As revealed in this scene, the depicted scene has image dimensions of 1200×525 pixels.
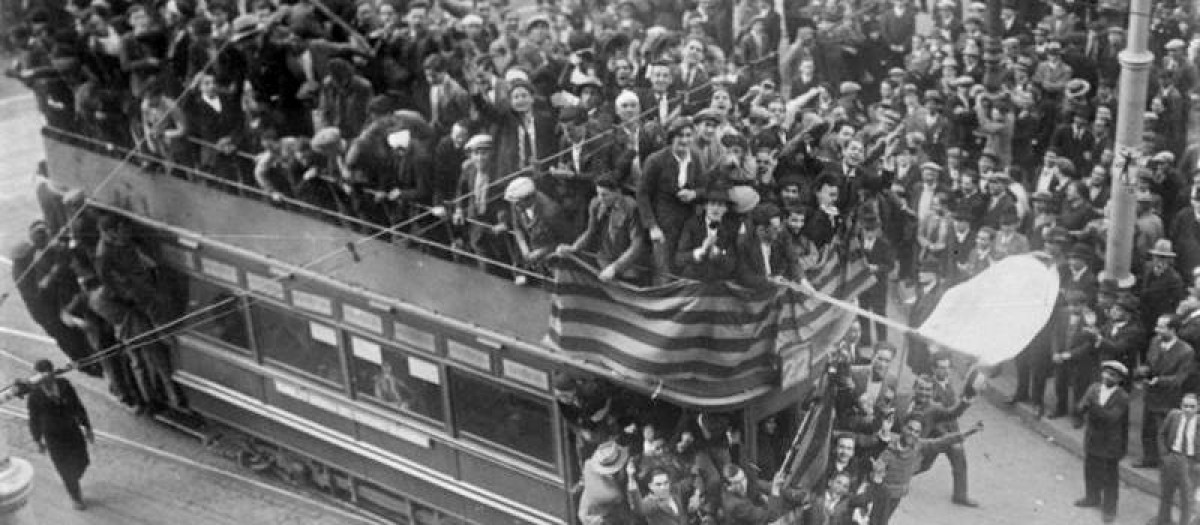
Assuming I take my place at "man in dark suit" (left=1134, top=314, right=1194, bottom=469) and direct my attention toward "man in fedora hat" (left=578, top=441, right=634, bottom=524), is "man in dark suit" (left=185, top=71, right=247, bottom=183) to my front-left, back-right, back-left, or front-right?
front-right

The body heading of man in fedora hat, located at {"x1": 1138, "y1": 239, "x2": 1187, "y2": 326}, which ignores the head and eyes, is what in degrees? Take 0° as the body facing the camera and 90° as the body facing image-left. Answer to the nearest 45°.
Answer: approximately 45°

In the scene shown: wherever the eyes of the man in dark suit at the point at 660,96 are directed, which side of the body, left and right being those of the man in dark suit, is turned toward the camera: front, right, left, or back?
front

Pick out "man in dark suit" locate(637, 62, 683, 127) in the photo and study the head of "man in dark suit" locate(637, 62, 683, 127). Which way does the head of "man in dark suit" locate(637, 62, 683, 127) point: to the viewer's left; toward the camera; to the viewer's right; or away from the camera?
toward the camera

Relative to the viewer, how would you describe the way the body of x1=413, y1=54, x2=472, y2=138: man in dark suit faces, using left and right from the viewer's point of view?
facing the viewer and to the left of the viewer

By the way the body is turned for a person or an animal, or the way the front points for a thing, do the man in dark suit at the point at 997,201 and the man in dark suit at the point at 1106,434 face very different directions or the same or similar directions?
same or similar directions

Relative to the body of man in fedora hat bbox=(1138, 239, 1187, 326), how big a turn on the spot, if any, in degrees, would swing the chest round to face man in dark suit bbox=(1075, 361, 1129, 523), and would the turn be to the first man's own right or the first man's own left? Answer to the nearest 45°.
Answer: approximately 45° to the first man's own left

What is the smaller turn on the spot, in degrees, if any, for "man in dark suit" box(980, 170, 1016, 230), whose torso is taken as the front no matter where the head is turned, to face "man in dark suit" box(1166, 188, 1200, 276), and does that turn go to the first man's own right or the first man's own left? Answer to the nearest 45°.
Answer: approximately 135° to the first man's own left

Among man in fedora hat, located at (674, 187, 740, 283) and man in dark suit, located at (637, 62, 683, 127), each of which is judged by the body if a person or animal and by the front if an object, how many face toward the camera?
2

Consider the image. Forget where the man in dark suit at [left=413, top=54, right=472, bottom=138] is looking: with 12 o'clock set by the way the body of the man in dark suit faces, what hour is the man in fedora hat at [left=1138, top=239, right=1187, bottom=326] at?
The man in fedora hat is roughly at 8 o'clock from the man in dark suit.

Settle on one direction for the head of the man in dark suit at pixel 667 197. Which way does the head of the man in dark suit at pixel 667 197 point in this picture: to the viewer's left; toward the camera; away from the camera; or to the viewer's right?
toward the camera

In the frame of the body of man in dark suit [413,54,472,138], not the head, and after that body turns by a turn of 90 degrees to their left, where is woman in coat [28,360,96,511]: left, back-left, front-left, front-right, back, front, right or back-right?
back-right

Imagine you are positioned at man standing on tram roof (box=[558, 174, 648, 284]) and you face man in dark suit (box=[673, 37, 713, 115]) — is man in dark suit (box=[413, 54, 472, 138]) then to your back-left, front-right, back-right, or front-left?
front-left

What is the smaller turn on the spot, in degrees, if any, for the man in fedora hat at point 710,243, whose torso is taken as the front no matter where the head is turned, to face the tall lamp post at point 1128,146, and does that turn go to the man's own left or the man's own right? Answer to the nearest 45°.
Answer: approximately 135° to the man's own left

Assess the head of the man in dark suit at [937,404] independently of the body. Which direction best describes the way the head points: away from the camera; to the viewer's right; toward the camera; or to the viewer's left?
toward the camera

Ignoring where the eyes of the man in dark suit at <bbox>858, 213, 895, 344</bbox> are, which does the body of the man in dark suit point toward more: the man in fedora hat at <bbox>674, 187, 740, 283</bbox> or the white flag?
the man in fedora hat

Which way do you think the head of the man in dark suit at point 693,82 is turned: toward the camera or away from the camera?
toward the camera

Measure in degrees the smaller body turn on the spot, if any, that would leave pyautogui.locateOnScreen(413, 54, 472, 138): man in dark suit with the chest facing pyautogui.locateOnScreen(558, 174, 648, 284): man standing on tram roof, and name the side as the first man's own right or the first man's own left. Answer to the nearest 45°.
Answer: approximately 45° to the first man's own left
